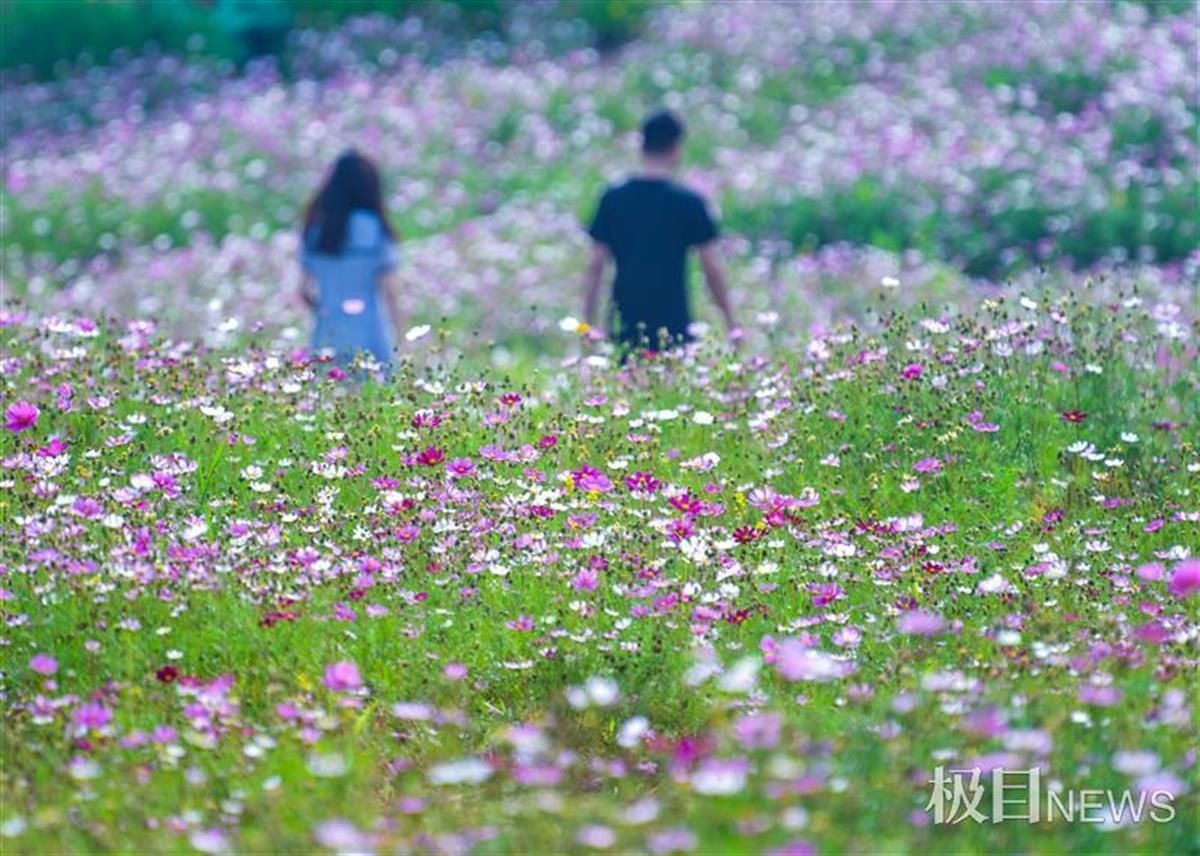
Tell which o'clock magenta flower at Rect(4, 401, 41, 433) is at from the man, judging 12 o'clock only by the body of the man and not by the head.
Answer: The magenta flower is roughly at 7 o'clock from the man.

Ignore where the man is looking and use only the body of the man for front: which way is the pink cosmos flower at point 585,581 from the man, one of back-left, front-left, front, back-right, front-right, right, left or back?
back

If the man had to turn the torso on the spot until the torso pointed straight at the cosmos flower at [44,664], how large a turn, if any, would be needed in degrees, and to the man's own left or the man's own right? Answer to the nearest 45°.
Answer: approximately 180°

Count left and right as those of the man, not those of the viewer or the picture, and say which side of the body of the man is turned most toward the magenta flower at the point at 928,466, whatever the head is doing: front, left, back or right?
back

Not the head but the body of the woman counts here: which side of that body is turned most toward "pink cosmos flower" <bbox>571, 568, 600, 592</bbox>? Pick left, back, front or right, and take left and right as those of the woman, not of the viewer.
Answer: back

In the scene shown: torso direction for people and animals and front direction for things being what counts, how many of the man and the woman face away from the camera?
2

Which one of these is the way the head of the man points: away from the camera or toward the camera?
away from the camera

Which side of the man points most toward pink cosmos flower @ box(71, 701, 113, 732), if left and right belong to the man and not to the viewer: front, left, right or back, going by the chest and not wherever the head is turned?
back

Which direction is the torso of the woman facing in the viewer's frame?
away from the camera

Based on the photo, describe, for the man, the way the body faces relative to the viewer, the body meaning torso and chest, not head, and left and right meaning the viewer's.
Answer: facing away from the viewer

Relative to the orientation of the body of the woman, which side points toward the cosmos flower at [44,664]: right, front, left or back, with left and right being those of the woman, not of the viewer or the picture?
back

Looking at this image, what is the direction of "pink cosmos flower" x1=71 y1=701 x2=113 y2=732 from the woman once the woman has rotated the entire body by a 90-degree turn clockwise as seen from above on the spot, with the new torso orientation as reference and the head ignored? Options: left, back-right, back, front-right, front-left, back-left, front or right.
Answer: right

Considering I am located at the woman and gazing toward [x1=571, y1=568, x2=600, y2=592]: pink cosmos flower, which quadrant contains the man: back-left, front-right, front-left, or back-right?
front-left
